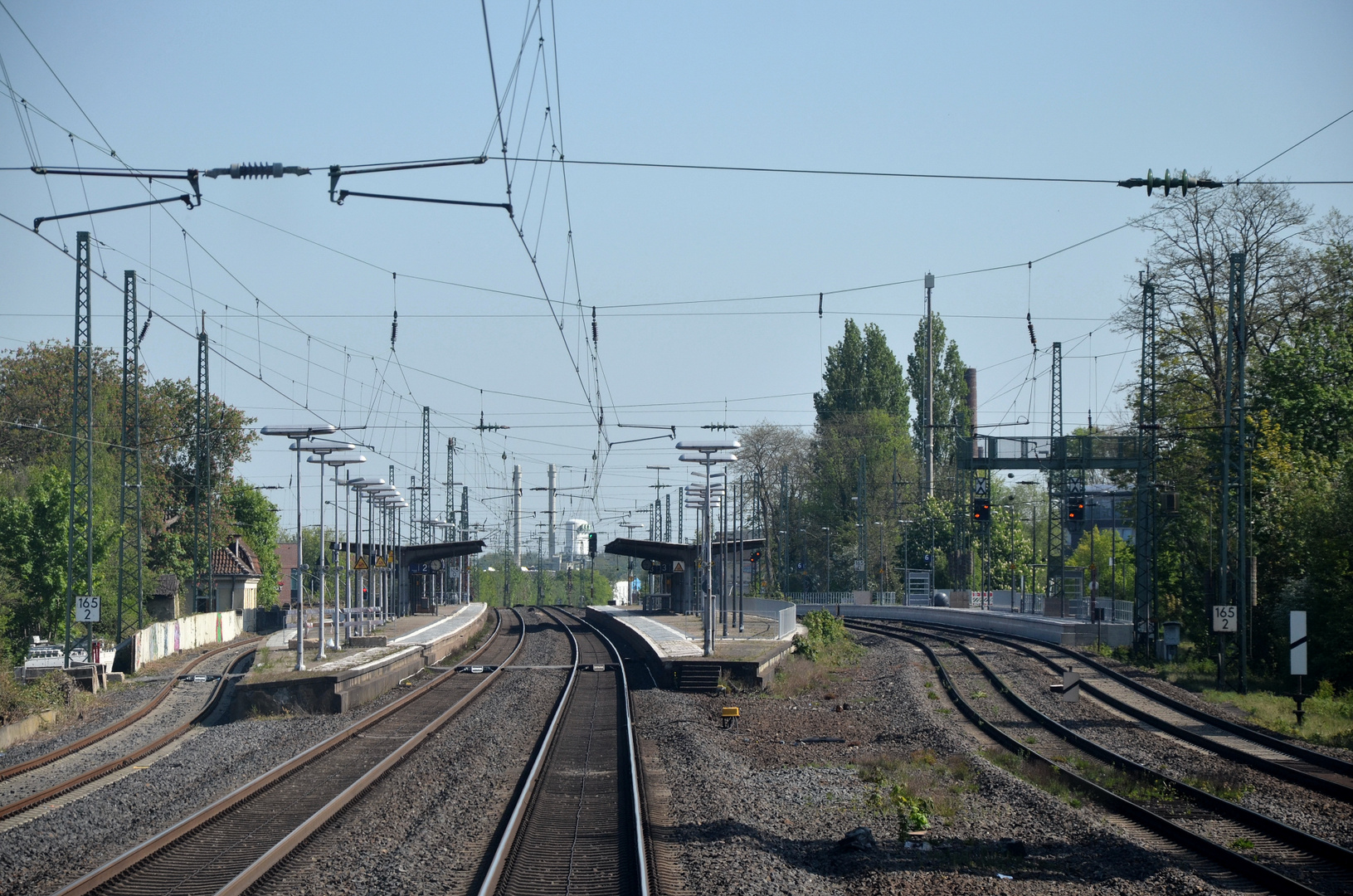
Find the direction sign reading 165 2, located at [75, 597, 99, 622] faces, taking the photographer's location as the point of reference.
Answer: facing the viewer

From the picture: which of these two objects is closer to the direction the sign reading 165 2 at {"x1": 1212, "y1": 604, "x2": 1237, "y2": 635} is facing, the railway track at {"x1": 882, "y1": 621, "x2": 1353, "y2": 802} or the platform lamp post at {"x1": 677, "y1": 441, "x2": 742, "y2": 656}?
the railway track

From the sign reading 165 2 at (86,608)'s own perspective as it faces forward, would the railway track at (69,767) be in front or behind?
in front

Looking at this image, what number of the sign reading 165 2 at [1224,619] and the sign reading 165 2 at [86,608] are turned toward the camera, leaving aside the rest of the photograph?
2

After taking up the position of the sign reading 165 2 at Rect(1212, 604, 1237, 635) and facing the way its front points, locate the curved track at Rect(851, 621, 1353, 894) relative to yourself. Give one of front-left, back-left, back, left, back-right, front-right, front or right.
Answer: front

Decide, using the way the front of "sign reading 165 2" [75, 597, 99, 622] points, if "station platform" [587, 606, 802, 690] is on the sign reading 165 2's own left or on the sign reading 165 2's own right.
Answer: on the sign reading 165 2's own left

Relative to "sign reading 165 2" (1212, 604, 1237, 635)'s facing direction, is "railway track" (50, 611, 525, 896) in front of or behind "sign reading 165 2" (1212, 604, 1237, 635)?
in front

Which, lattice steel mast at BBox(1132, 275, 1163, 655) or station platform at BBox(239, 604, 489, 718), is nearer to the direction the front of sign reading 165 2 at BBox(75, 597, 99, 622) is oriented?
the station platform

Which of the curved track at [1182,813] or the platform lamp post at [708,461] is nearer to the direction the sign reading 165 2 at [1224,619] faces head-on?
the curved track

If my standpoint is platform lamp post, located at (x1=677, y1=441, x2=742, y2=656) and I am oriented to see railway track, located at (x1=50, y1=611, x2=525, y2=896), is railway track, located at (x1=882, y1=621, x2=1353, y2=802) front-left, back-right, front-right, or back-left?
front-left

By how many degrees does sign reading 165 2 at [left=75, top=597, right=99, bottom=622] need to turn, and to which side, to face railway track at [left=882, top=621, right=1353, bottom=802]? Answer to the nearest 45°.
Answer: approximately 45° to its left

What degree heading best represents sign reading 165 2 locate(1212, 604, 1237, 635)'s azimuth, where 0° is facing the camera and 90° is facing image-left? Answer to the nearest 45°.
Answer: approximately 0°
